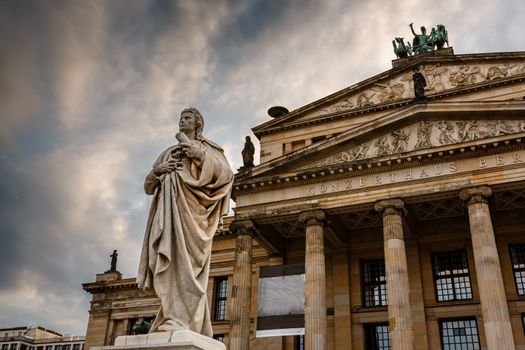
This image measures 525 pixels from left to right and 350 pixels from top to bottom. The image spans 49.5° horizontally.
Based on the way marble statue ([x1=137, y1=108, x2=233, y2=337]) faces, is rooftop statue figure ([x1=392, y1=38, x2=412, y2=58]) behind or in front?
behind

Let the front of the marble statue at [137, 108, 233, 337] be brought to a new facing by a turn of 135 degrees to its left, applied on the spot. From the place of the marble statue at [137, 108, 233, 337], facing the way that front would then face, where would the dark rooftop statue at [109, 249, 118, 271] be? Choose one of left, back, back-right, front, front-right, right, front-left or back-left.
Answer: left

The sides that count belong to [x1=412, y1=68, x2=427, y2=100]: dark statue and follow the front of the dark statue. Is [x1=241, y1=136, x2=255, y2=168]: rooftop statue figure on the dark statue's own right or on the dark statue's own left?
on the dark statue's own right

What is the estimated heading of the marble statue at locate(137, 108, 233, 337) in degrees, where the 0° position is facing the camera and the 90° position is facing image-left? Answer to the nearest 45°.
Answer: approximately 45°

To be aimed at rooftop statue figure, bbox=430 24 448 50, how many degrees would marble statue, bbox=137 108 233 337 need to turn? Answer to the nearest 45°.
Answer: approximately 180°

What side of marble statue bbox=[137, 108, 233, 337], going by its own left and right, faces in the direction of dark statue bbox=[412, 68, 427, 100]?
back

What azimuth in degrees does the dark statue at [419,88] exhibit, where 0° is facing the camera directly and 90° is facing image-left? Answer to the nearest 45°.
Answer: approximately 45°

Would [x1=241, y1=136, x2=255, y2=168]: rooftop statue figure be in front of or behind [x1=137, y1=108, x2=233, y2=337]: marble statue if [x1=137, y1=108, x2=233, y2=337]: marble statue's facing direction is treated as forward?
behind

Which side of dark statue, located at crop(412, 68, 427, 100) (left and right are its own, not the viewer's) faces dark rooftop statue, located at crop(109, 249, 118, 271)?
right

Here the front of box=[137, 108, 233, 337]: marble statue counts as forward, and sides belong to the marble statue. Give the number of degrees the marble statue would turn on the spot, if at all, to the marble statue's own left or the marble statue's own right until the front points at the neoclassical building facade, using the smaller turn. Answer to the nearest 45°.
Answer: approximately 180°
